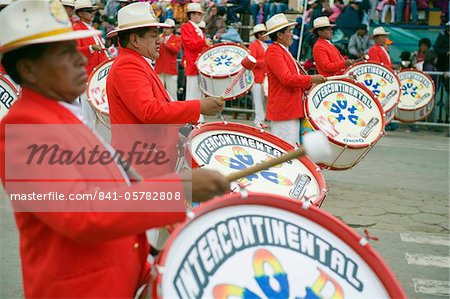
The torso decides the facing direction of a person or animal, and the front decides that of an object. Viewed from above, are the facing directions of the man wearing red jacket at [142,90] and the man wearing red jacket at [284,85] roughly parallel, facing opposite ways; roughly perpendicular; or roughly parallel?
roughly parallel

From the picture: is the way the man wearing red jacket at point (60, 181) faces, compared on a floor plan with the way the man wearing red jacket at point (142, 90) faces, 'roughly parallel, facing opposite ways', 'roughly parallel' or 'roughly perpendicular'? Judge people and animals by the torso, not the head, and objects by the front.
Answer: roughly parallel

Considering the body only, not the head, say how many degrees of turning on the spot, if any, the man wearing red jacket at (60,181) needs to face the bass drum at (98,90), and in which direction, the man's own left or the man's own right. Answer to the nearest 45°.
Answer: approximately 90° to the man's own left

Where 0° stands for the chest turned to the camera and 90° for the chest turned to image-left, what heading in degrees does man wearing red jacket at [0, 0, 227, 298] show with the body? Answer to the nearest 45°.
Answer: approximately 270°

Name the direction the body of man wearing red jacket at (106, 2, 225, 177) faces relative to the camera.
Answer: to the viewer's right

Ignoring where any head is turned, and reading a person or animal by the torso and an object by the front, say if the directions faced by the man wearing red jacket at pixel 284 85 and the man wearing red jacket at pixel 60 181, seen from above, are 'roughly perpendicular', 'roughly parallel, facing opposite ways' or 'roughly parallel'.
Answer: roughly parallel

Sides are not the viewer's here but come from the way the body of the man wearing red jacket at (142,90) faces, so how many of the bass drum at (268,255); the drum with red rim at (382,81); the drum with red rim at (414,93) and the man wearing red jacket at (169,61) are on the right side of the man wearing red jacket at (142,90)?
1

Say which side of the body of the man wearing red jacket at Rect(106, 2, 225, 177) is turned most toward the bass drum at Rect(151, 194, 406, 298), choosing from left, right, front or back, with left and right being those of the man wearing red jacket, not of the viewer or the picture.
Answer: right

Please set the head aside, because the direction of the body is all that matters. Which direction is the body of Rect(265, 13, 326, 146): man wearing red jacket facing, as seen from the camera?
to the viewer's right

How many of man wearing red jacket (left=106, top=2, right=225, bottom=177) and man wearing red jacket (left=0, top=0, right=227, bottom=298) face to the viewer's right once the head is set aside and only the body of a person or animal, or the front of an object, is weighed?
2

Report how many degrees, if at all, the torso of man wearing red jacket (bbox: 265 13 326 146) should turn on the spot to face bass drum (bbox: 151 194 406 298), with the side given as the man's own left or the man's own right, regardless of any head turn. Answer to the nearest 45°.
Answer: approximately 90° to the man's own right

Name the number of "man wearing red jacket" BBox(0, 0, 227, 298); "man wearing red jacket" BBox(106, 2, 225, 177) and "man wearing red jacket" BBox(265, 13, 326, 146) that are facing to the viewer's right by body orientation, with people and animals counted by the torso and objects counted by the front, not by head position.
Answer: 3

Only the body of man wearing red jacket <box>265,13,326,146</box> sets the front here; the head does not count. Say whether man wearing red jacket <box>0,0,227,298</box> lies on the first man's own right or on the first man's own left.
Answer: on the first man's own right

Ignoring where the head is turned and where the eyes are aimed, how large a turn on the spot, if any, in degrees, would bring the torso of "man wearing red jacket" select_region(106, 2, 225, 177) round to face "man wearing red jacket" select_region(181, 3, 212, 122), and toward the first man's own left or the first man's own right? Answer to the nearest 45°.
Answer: approximately 90° to the first man's own left

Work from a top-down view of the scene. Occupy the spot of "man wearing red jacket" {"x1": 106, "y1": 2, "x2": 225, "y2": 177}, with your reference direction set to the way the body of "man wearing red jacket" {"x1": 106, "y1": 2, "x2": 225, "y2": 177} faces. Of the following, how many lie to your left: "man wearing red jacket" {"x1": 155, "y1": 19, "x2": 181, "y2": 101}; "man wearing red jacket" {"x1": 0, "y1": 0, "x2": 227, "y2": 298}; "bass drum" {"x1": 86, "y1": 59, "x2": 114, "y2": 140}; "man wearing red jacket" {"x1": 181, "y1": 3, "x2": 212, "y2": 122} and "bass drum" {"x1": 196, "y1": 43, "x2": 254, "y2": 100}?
4
